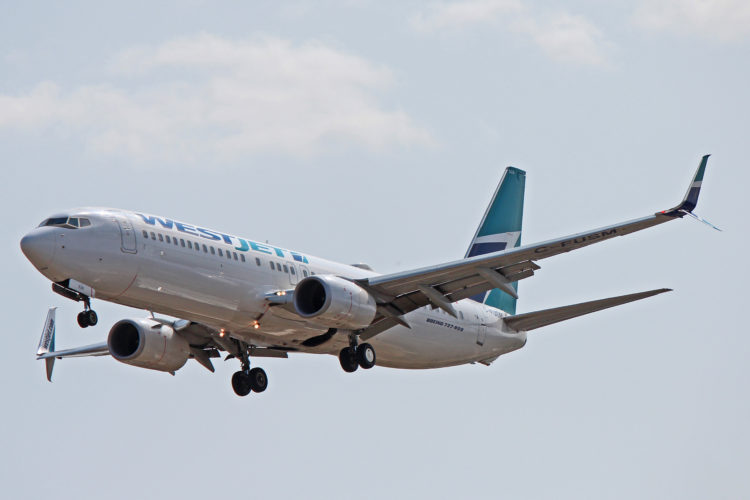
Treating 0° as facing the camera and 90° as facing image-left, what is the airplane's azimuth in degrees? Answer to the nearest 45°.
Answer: approximately 45°
